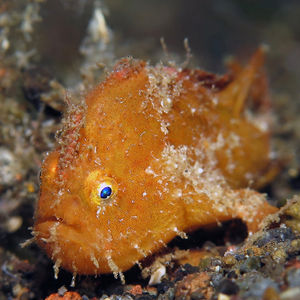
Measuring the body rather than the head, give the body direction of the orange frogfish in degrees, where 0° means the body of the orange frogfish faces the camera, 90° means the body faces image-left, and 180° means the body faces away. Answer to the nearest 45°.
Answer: approximately 45°
